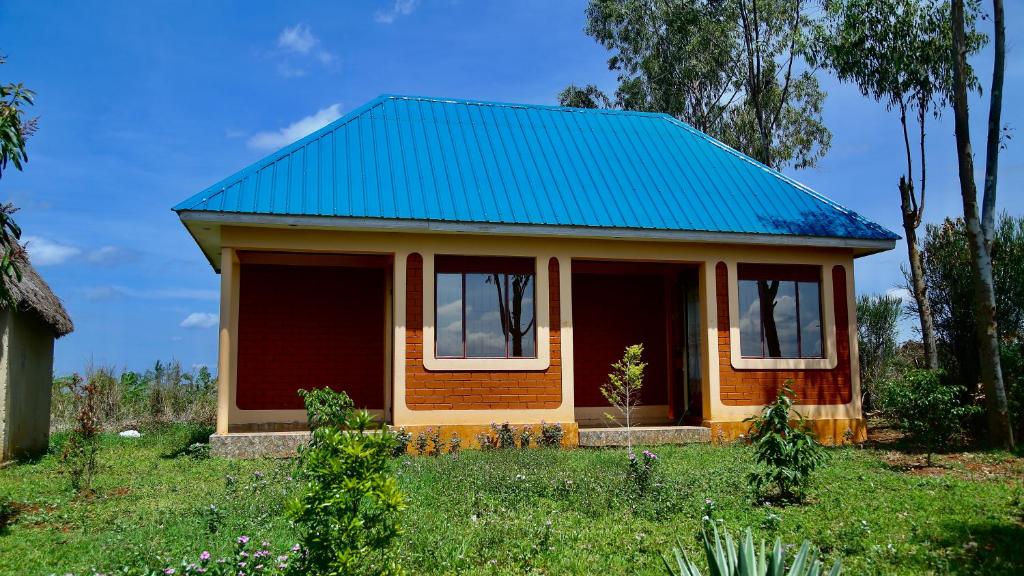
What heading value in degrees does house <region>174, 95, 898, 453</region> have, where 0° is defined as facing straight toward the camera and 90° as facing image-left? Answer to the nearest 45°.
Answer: approximately 0°

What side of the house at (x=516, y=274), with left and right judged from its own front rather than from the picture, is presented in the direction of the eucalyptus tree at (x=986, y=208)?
left

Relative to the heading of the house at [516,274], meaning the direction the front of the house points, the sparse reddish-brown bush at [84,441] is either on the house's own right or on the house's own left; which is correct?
on the house's own right

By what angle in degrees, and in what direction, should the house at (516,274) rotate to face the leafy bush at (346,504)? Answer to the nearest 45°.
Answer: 0° — it already faces it

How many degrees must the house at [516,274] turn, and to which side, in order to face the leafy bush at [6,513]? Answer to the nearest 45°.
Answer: approximately 45° to its right

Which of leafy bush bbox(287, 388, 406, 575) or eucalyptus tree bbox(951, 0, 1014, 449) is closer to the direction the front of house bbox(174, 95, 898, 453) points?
the leafy bush

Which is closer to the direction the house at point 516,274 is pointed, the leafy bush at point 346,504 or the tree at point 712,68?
the leafy bush
